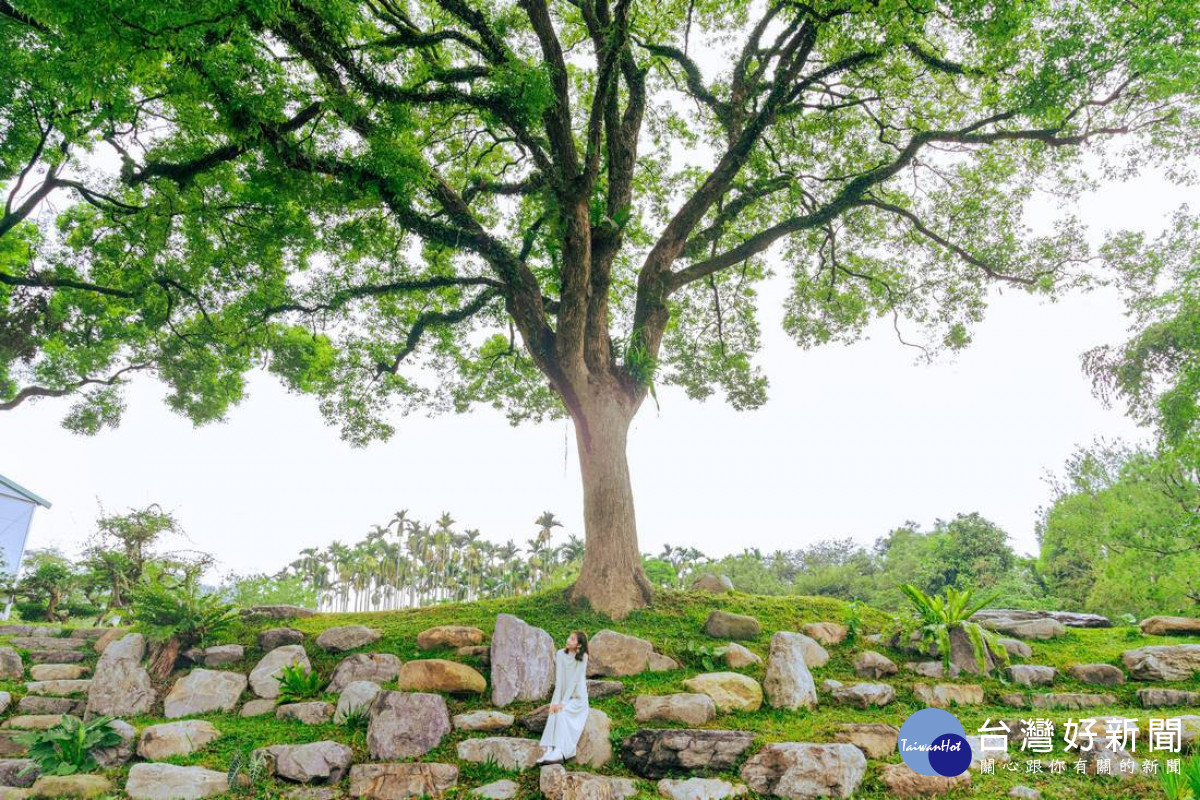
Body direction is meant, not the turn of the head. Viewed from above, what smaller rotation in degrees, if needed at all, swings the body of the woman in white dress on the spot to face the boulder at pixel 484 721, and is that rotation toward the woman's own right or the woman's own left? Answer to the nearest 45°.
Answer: approximately 90° to the woman's own right

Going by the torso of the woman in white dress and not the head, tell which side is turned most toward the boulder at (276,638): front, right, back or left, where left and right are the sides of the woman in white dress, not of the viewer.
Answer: right

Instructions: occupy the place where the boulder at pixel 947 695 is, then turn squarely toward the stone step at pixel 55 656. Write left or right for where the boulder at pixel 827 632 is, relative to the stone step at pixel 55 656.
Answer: right

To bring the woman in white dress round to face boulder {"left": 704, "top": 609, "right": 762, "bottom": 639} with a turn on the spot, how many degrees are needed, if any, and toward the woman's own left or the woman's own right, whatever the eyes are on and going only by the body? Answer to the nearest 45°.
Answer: approximately 180°

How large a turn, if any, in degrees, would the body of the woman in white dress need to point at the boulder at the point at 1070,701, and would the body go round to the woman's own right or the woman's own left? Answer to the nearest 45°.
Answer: approximately 135° to the woman's own left

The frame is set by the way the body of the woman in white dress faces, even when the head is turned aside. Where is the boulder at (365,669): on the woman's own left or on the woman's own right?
on the woman's own right

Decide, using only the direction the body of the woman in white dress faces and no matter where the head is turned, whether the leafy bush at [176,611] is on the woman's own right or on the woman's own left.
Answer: on the woman's own right

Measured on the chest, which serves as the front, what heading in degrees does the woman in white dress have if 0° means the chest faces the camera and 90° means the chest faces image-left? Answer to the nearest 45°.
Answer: approximately 45°

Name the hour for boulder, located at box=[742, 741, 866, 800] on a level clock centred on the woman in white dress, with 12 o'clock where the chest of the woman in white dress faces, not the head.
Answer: The boulder is roughly at 8 o'clock from the woman in white dress.

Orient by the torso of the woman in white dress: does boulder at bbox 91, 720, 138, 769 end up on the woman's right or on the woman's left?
on the woman's right

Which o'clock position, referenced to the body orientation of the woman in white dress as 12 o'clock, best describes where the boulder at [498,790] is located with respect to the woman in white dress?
The boulder is roughly at 1 o'clock from the woman in white dress.

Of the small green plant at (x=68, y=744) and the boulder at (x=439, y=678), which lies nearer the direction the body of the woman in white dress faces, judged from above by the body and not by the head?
the small green plant

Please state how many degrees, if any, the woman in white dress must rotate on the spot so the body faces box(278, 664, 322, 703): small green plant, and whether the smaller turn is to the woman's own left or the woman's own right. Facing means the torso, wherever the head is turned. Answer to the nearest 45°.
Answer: approximately 90° to the woman's own right
